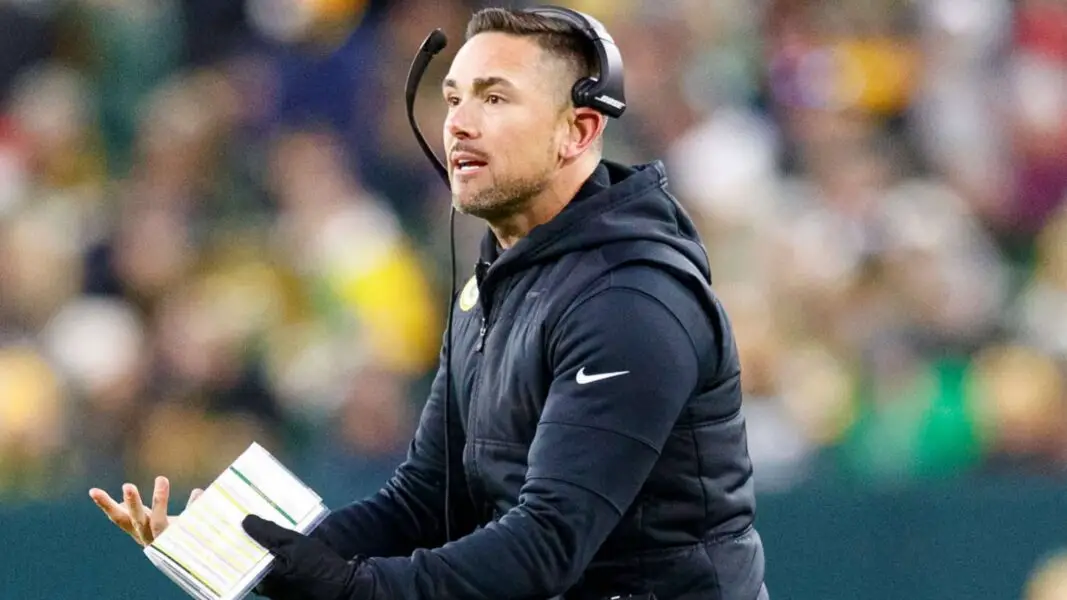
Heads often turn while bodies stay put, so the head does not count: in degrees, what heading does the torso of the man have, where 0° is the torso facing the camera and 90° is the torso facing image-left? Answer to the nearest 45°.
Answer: approximately 45°
